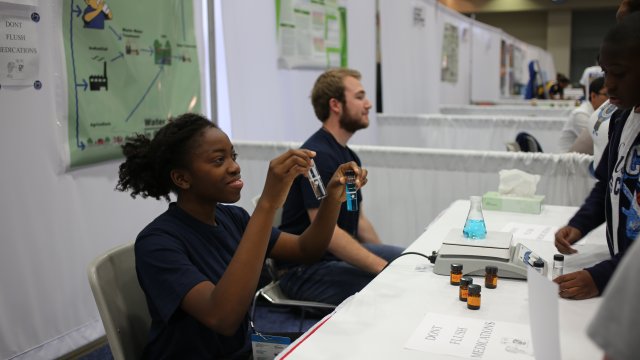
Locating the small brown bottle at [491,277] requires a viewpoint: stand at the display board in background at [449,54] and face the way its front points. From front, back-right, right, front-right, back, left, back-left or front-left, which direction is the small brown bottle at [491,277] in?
front-right

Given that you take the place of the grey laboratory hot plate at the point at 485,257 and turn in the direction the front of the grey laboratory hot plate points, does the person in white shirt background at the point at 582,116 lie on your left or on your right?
on your left

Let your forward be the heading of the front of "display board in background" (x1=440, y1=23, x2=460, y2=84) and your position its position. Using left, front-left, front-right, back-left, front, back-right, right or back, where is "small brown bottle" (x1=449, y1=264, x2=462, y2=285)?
front-right

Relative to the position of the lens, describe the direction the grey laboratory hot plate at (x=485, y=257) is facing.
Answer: facing to the right of the viewer

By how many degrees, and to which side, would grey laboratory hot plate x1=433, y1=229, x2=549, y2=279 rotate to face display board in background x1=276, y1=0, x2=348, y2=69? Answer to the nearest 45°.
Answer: approximately 135° to its left
